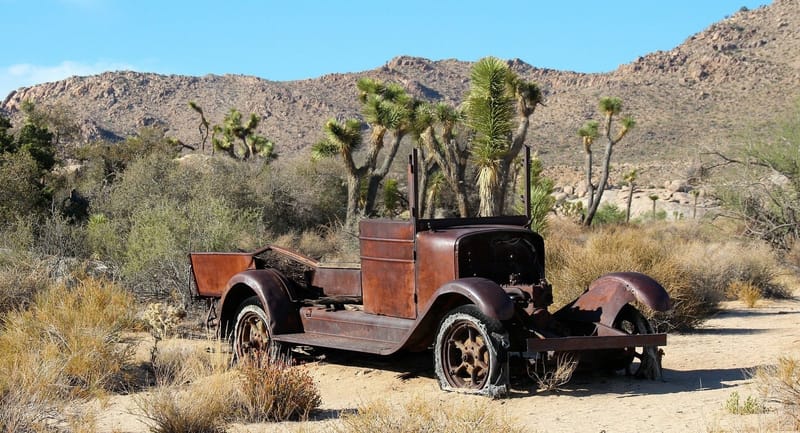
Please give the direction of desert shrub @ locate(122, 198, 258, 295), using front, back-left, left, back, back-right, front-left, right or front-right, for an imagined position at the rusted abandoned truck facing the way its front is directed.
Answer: back

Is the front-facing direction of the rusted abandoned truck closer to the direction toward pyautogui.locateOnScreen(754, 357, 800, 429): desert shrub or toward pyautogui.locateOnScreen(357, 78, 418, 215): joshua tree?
the desert shrub

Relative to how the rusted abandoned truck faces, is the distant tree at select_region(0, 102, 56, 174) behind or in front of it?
behind

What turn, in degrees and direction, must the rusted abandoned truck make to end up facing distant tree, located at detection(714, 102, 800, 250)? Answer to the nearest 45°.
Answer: approximately 90° to its left

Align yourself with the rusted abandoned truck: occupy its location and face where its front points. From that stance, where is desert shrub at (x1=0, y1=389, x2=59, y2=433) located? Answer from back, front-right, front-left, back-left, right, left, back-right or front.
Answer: right

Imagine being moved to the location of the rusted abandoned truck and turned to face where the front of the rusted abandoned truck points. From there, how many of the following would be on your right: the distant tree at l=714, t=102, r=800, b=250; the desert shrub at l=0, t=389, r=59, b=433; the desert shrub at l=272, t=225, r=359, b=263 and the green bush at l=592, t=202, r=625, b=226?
1

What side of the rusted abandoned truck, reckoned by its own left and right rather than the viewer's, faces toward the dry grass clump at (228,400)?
right

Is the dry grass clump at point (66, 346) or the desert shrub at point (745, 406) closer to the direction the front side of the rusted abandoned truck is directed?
the desert shrub

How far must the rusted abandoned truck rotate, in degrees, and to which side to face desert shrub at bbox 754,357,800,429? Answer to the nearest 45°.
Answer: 0° — it already faces it

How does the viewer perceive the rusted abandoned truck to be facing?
facing the viewer and to the right of the viewer

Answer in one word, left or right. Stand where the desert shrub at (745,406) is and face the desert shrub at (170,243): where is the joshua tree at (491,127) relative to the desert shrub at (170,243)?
right

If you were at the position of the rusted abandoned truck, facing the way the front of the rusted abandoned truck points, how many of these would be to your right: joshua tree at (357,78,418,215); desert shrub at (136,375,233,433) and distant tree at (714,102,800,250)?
1

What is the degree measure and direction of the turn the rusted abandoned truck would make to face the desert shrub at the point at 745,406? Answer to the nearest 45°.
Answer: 0° — it already faces it

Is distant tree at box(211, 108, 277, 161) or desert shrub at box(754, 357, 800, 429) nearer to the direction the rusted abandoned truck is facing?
the desert shrub

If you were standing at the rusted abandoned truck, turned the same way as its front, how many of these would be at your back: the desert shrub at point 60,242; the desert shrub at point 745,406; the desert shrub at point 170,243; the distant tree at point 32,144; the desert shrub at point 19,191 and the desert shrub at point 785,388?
4

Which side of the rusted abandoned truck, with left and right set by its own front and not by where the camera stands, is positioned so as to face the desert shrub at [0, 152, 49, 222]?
back
